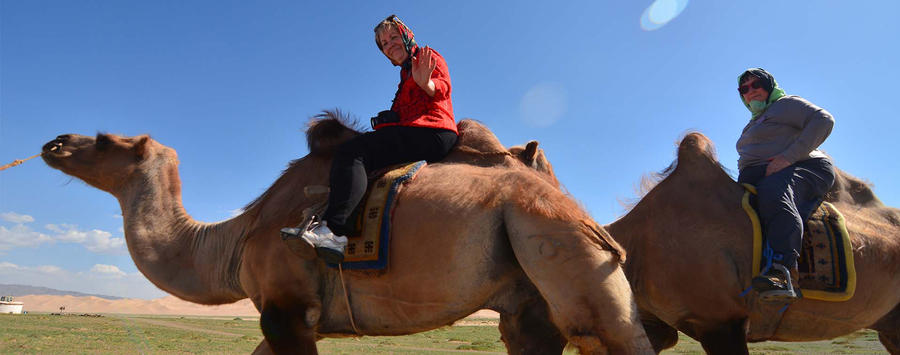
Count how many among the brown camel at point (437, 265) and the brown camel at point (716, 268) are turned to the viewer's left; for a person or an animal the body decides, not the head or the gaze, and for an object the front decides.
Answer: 2

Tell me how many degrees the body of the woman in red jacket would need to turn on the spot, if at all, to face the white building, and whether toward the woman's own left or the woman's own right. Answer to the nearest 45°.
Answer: approximately 45° to the woman's own right

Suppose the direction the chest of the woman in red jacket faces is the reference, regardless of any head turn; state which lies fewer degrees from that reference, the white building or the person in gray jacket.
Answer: the white building

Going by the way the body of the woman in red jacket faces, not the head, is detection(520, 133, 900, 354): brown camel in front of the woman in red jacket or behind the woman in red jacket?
behind

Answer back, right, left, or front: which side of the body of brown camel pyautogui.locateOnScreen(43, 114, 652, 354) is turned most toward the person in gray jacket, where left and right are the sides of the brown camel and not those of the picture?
back

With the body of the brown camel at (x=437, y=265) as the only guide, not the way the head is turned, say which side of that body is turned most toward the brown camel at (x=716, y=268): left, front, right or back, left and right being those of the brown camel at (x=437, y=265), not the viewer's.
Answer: back

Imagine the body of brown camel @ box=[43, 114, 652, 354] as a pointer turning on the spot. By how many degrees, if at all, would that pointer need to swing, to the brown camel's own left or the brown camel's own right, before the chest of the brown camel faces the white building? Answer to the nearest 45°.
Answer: approximately 45° to the brown camel's own right

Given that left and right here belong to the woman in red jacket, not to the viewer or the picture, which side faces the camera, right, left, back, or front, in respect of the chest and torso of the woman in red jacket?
left

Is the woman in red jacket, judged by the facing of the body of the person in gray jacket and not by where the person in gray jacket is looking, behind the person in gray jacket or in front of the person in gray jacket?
in front

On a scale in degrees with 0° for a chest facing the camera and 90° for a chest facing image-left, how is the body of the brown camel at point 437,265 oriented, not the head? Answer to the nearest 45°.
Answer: approximately 90°

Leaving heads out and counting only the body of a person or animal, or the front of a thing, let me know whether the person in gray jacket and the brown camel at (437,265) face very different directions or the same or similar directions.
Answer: same or similar directions

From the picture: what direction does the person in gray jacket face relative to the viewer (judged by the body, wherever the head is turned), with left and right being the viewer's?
facing the viewer and to the left of the viewer

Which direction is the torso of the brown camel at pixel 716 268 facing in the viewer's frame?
to the viewer's left

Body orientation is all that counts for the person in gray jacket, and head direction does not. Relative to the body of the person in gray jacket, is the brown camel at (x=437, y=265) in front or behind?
in front

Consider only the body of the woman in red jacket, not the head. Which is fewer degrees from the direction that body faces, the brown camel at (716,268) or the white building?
the white building
